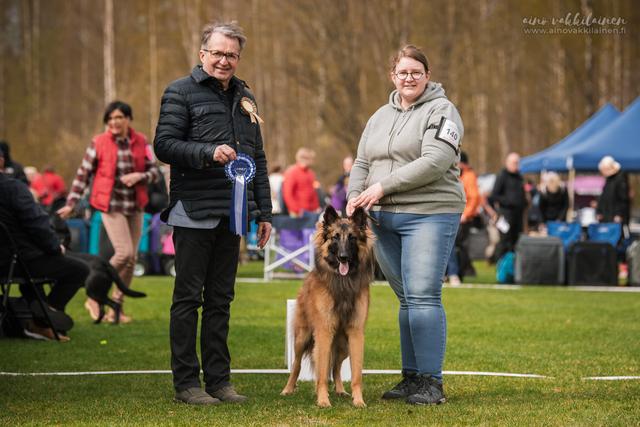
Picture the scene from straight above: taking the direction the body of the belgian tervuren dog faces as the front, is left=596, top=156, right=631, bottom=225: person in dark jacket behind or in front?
behind

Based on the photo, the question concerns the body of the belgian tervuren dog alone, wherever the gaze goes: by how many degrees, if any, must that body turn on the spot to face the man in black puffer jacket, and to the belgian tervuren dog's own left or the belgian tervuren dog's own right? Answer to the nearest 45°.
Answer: approximately 90° to the belgian tervuren dog's own right

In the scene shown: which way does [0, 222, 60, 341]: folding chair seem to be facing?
to the viewer's right

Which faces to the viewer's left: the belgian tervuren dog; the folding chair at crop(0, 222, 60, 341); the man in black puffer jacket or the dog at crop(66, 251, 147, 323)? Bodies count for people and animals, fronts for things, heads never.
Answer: the dog

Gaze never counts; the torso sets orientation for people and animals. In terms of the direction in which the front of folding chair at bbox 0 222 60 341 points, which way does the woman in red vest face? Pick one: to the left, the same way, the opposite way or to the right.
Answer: to the right

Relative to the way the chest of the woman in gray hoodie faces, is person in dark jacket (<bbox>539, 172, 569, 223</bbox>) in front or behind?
behind

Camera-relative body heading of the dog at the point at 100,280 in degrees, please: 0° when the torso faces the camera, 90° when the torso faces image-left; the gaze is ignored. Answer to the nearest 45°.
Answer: approximately 90°

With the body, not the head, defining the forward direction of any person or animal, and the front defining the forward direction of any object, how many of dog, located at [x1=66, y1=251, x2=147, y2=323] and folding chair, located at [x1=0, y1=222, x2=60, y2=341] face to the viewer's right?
1

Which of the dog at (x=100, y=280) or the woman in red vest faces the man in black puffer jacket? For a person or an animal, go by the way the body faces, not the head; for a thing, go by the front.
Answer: the woman in red vest
